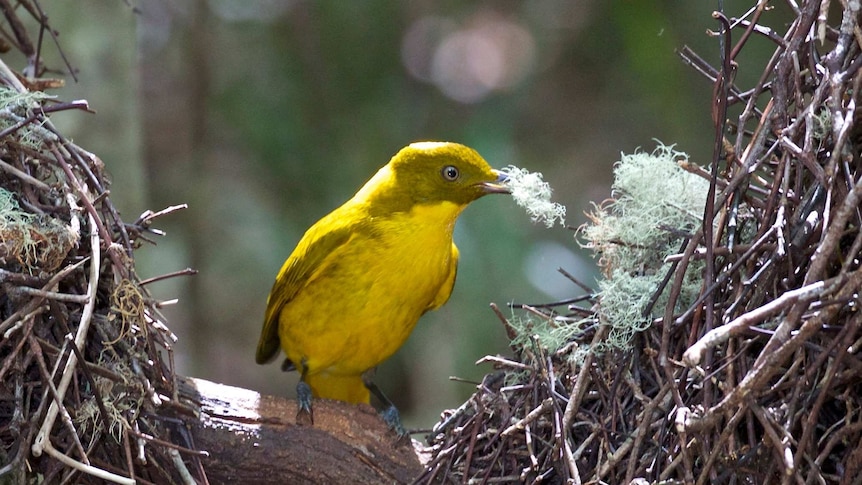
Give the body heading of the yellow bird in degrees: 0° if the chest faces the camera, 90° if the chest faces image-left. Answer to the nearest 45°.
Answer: approximately 315°

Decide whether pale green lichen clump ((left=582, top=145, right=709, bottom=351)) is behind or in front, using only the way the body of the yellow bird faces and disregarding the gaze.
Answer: in front
